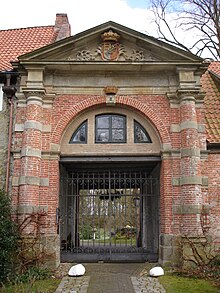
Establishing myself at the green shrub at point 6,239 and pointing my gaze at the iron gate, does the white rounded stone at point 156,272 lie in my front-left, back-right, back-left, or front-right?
front-right

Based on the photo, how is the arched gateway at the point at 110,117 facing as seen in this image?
toward the camera
